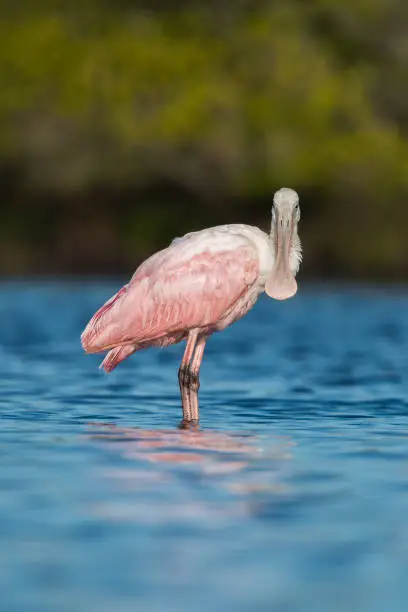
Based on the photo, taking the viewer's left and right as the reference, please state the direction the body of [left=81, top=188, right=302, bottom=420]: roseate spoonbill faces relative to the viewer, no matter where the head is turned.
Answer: facing to the right of the viewer
